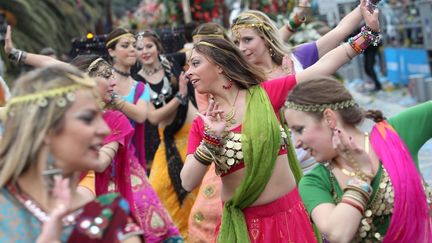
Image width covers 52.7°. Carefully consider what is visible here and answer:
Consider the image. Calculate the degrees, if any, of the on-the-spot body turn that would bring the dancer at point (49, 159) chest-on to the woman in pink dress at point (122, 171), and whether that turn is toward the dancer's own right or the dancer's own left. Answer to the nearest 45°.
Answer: approximately 135° to the dancer's own left

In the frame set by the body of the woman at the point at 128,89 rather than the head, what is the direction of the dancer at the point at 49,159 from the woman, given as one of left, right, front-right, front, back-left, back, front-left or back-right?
front-right

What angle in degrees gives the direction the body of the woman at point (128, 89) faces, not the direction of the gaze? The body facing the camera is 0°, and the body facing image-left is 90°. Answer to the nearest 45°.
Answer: approximately 315°

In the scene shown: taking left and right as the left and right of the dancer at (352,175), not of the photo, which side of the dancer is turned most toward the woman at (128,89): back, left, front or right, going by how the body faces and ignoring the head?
right

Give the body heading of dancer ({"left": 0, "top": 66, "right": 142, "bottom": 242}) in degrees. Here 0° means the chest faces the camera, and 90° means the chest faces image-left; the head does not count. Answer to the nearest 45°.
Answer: approximately 315°
